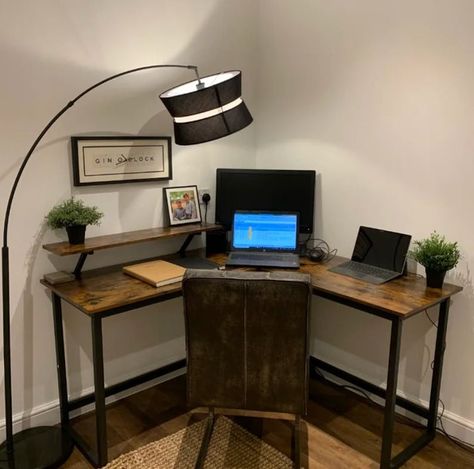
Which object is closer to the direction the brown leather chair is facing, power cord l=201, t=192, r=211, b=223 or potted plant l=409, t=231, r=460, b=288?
the power cord

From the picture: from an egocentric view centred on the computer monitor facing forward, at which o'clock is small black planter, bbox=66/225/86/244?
The small black planter is roughly at 2 o'clock from the computer monitor.

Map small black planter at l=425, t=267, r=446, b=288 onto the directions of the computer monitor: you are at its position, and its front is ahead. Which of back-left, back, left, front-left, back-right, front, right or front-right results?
front-left

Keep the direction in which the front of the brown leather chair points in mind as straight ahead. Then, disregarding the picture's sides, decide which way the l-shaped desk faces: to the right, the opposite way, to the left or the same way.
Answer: the opposite way

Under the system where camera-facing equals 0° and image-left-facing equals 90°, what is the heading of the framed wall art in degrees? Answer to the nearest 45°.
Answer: approximately 315°

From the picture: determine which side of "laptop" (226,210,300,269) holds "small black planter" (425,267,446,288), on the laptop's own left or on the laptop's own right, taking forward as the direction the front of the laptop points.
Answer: on the laptop's own left

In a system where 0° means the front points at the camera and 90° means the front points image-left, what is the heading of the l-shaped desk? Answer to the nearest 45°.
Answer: approximately 0°

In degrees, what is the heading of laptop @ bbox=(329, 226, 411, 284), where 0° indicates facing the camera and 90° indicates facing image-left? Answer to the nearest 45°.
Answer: approximately 45°

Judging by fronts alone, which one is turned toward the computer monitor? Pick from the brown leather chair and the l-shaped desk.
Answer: the brown leather chair

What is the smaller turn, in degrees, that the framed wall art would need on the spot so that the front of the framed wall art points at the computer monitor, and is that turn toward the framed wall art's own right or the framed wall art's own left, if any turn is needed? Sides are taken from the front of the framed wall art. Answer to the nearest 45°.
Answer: approximately 45° to the framed wall art's own left

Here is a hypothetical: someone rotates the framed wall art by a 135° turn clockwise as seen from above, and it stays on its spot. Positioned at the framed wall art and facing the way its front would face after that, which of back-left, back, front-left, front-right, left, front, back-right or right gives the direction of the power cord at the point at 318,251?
back

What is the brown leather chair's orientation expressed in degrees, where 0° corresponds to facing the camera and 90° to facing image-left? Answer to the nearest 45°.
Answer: approximately 180°

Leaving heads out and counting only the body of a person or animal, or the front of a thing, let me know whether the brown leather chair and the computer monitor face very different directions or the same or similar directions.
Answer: very different directions

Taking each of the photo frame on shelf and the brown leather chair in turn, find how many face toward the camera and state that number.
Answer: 1

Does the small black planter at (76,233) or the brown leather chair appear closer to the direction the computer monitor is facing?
the brown leather chair

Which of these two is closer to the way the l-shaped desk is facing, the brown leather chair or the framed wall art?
the brown leather chair
